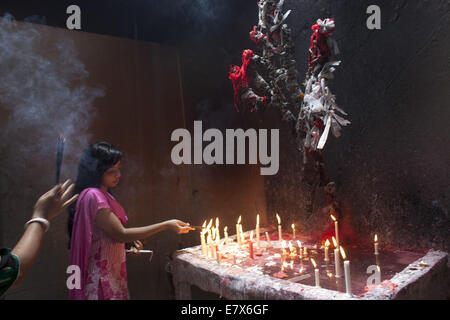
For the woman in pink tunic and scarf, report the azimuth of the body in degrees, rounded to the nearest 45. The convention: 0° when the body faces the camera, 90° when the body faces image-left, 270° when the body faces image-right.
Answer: approximately 270°
